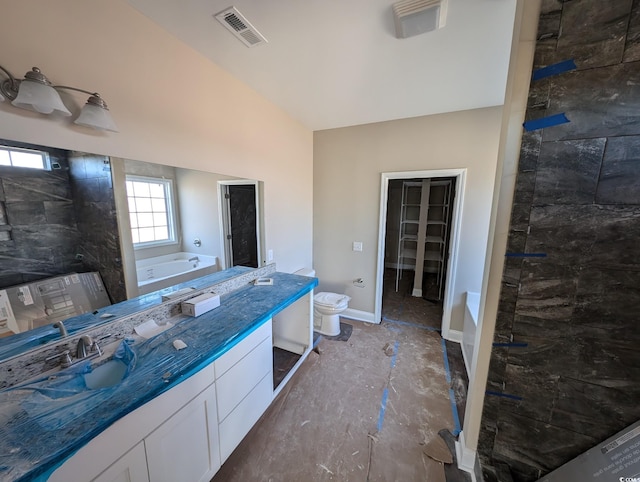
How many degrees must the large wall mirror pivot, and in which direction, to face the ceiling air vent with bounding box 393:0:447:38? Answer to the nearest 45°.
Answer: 0° — it already faces it

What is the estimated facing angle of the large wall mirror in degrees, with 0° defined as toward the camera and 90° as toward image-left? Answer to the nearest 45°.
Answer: approximately 315°

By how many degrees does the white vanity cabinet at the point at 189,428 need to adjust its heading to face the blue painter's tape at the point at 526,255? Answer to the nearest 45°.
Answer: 0° — it already faces it

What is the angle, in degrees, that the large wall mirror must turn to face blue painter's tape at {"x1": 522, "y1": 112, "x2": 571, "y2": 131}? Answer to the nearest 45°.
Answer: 0° — it already faces it

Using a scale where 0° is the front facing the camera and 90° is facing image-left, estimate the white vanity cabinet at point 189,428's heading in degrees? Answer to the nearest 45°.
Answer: approximately 315°

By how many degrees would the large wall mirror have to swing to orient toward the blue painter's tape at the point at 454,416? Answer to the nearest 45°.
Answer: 0° — it already faces it

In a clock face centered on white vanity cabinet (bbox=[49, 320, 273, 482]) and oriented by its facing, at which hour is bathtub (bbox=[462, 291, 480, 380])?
The bathtub is roughly at 11 o'clock from the white vanity cabinet.
